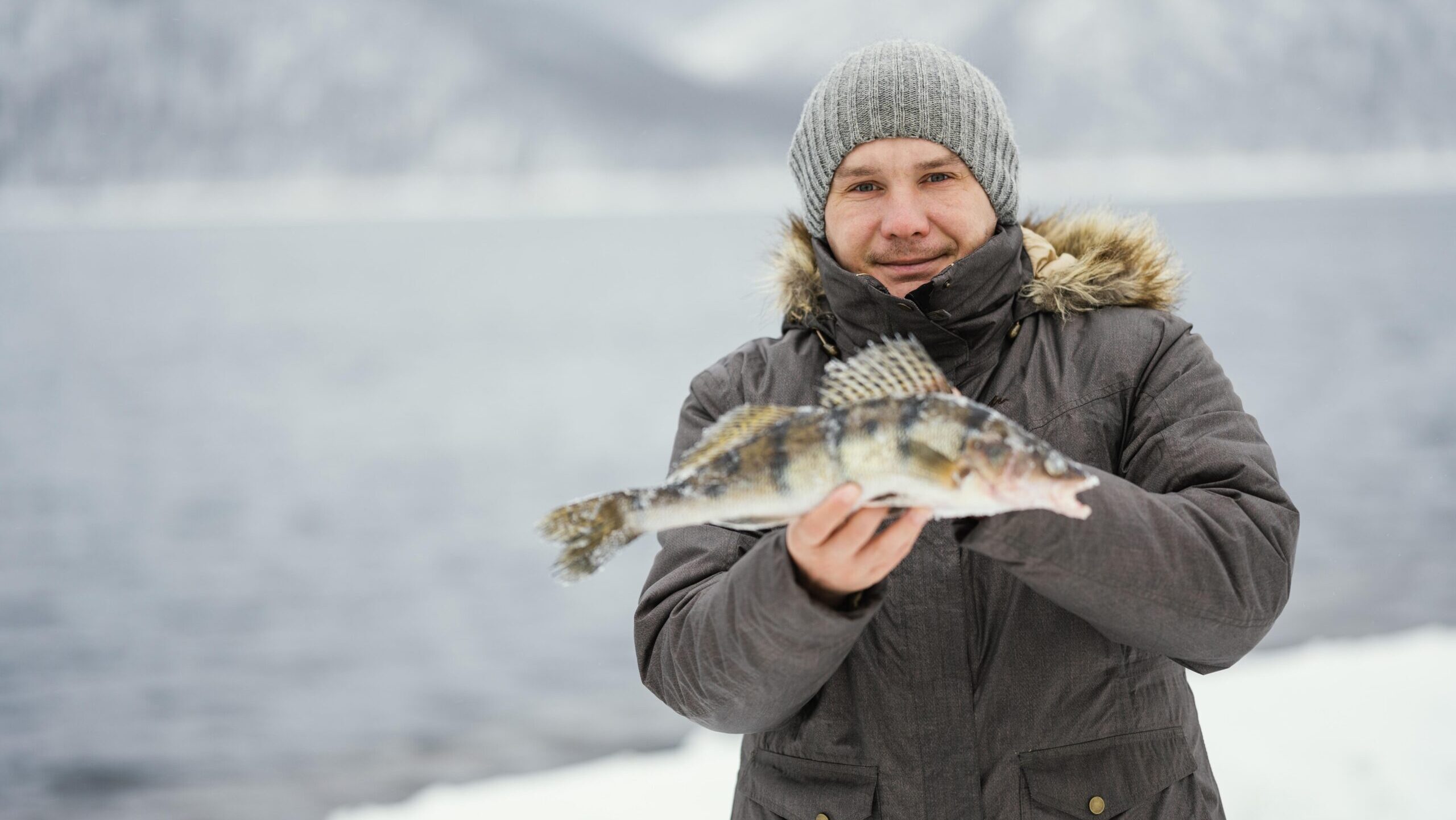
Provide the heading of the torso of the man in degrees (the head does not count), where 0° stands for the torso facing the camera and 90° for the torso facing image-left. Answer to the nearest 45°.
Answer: approximately 0°
